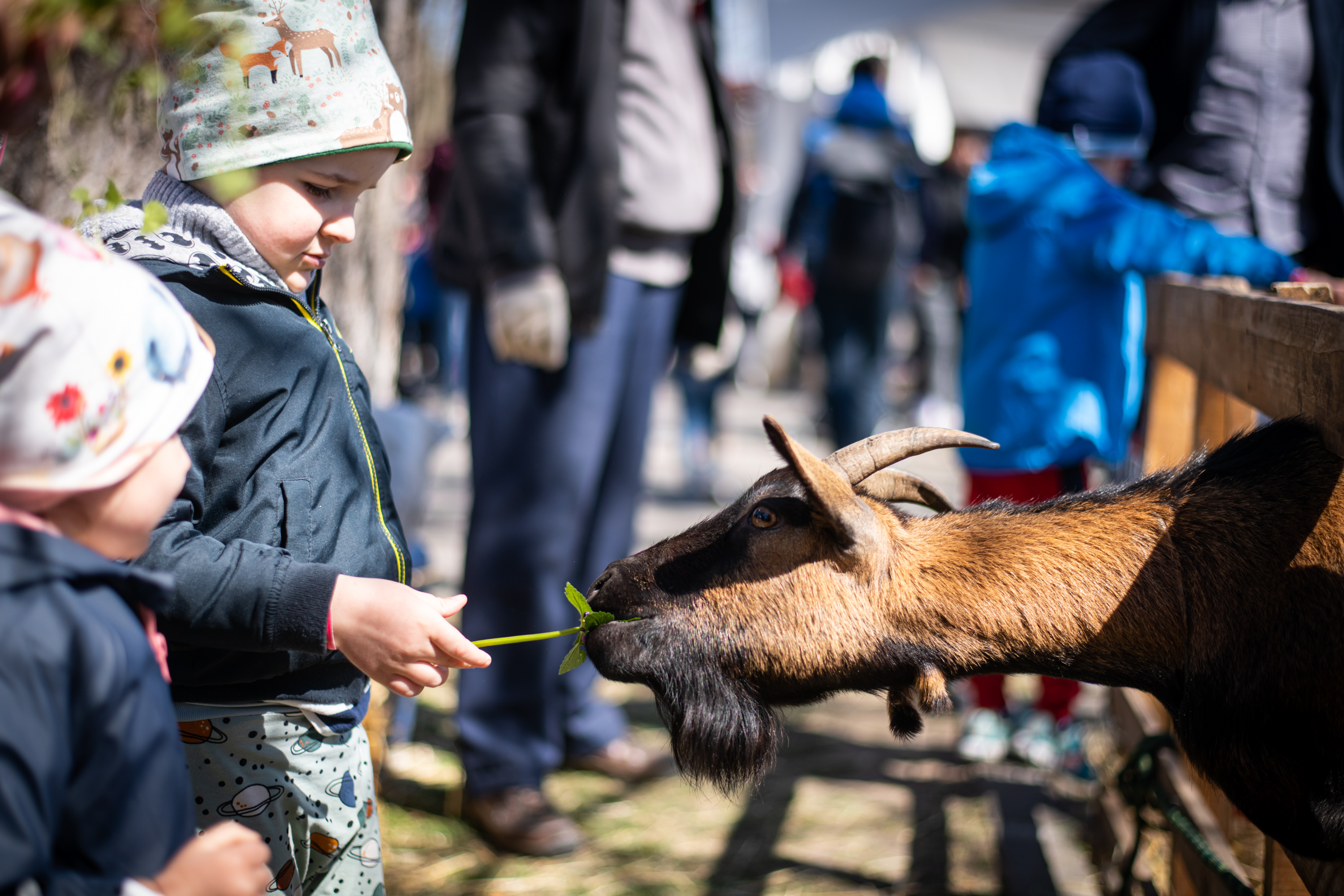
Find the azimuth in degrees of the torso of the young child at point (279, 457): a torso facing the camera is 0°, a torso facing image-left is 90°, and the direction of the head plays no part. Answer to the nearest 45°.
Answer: approximately 270°

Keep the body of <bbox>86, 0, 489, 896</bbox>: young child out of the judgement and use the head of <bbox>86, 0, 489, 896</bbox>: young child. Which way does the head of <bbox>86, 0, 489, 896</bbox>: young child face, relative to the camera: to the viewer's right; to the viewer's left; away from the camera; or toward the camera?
to the viewer's right

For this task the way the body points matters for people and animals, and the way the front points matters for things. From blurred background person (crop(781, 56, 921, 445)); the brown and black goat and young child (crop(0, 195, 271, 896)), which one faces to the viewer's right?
the young child

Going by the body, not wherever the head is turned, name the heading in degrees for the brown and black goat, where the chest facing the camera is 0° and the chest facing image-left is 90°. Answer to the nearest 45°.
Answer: approximately 90°

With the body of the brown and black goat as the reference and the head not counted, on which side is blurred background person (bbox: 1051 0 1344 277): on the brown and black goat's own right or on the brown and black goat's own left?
on the brown and black goat's own right

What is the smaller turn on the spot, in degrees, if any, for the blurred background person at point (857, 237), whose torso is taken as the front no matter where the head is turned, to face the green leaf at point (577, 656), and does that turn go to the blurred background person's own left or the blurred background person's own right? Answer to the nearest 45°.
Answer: approximately 180°

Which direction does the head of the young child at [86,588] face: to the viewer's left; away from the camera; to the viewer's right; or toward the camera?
to the viewer's right

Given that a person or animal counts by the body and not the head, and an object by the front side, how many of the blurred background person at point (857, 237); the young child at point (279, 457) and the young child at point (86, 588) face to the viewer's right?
2

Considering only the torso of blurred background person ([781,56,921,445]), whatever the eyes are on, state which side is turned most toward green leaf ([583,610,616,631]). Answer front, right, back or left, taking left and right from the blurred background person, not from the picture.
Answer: back
